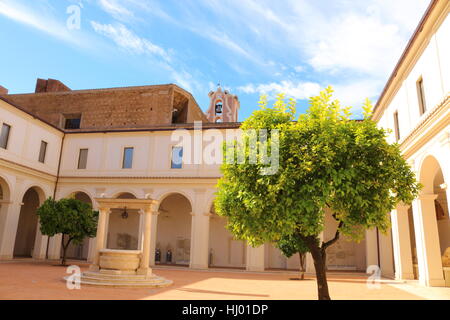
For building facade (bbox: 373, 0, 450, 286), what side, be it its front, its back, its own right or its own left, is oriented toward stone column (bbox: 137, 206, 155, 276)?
front

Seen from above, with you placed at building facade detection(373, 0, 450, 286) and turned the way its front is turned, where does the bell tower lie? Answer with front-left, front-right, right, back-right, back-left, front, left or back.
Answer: front-right

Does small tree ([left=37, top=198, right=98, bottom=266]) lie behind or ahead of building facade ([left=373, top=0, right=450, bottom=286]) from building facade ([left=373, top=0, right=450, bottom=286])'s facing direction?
ahead

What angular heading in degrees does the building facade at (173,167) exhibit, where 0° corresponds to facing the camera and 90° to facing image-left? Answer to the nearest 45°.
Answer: approximately 0°

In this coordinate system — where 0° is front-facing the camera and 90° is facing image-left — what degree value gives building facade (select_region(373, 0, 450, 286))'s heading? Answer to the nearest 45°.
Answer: approximately 90°

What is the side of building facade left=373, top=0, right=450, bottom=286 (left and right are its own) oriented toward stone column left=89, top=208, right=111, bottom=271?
front

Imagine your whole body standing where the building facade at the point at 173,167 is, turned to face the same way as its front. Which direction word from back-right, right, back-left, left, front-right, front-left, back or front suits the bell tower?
back
